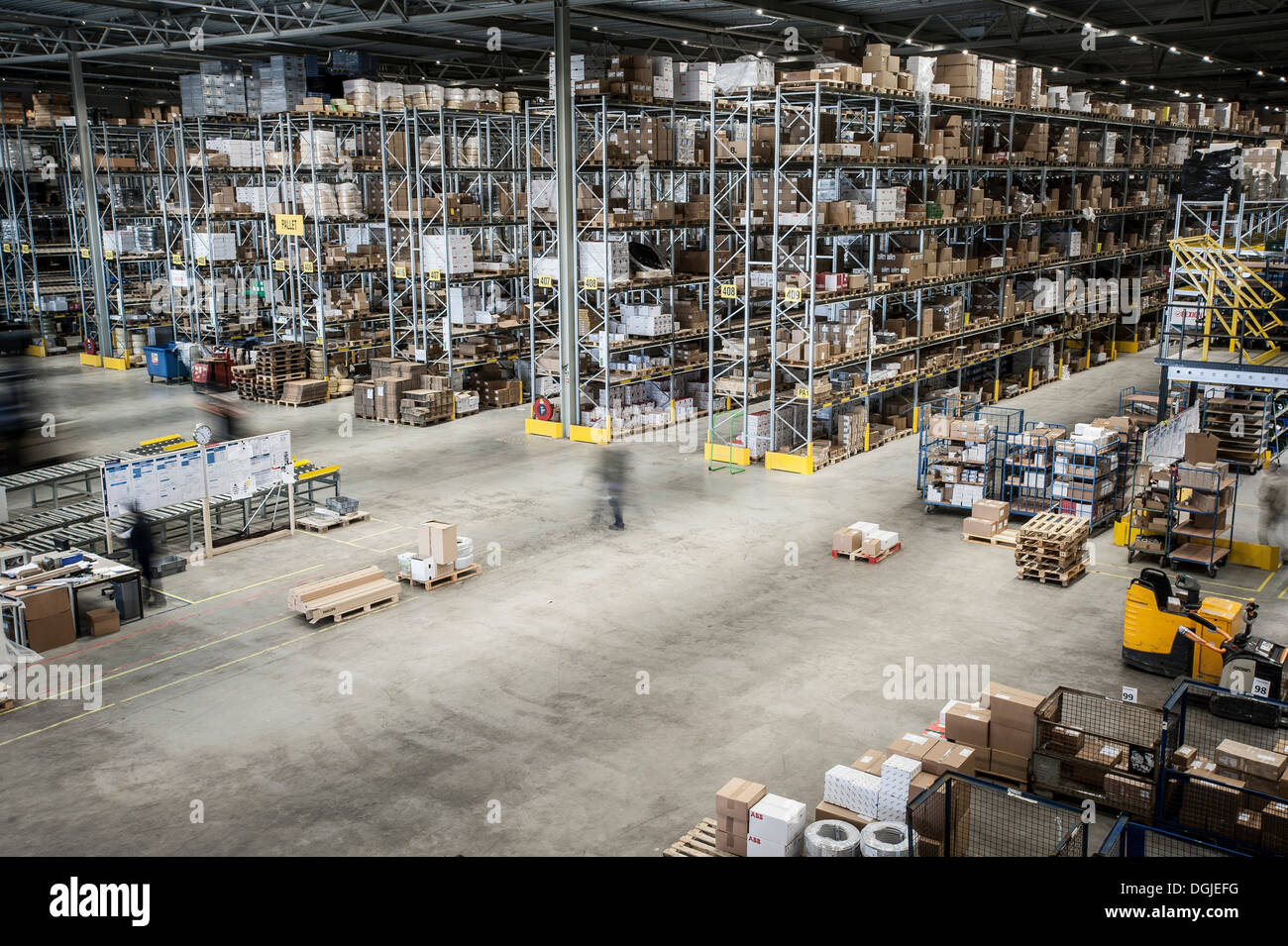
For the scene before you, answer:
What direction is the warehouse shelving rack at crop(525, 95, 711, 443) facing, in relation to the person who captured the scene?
facing the viewer and to the right of the viewer

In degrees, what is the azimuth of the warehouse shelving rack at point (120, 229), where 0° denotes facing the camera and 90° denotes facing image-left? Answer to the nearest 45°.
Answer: approximately 315°

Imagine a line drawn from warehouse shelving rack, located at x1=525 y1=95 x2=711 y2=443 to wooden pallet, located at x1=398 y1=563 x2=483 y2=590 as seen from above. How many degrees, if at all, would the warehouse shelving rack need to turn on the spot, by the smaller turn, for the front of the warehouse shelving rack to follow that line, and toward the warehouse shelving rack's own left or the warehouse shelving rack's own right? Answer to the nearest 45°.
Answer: approximately 45° to the warehouse shelving rack's own right

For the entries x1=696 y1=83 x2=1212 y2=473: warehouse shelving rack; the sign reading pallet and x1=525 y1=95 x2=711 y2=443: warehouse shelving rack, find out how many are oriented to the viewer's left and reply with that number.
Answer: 0

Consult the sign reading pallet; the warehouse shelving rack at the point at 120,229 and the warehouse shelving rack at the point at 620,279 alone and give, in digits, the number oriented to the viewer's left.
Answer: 0

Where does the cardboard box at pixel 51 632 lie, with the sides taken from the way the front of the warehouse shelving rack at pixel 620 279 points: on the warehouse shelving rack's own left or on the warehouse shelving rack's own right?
on the warehouse shelving rack's own right

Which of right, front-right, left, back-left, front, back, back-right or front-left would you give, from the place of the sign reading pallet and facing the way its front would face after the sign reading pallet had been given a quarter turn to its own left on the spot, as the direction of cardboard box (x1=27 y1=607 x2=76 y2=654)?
right

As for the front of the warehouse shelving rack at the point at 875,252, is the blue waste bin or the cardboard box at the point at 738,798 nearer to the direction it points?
the cardboard box

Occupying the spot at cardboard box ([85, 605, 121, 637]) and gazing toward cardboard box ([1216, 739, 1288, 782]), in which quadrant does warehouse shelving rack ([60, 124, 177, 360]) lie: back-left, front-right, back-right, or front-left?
back-left

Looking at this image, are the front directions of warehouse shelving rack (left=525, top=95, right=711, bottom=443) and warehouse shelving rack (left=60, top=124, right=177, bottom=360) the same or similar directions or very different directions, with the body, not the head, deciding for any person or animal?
same or similar directions

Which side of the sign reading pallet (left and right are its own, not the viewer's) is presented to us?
front
